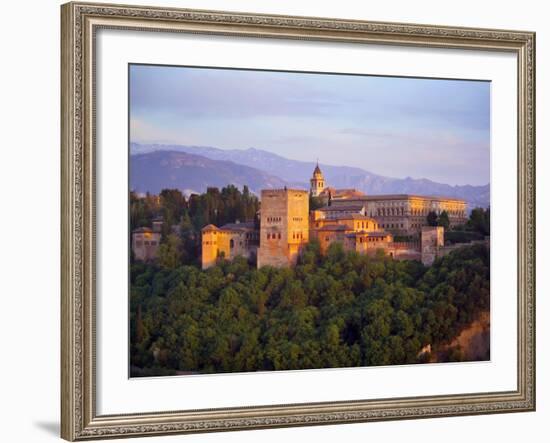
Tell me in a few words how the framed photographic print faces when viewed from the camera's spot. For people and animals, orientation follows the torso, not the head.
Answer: facing the viewer and to the right of the viewer
